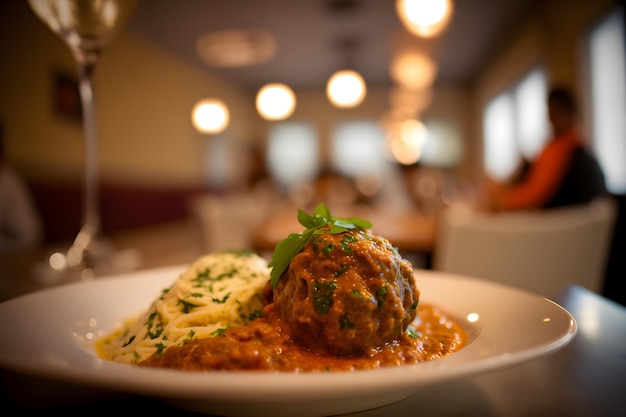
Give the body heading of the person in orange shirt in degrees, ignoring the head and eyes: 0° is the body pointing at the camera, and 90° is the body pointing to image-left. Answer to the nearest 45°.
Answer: approximately 90°

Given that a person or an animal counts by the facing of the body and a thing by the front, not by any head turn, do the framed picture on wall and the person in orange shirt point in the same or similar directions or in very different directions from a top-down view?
very different directions

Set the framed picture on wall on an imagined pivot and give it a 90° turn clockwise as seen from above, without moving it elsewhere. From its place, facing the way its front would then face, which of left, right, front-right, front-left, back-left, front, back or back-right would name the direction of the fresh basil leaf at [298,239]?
front-left

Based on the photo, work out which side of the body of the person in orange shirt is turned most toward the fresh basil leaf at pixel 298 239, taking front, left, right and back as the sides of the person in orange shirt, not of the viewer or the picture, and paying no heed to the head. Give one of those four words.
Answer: left

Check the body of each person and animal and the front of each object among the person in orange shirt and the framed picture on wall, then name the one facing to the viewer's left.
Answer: the person in orange shirt

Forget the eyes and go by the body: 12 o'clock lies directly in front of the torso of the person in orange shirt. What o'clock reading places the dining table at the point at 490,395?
The dining table is roughly at 9 o'clock from the person in orange shirt.

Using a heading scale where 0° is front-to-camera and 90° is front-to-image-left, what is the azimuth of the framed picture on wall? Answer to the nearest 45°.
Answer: approximately 315°

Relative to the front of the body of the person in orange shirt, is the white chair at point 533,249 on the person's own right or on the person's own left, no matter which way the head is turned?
on the person's own left

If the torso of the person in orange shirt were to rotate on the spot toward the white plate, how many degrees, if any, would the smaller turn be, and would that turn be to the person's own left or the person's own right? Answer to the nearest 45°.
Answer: approximately 90° to the person's own left

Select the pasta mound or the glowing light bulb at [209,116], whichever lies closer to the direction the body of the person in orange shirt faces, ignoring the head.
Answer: the glowing light bulb

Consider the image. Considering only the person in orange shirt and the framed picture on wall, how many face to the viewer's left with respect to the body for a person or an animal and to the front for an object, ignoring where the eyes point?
1

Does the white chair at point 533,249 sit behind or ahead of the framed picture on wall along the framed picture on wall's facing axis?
ahead

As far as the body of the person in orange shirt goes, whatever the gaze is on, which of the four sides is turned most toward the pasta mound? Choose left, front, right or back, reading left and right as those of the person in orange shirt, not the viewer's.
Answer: left

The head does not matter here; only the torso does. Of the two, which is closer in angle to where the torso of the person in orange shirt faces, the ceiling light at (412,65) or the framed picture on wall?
the framed picture on wall
